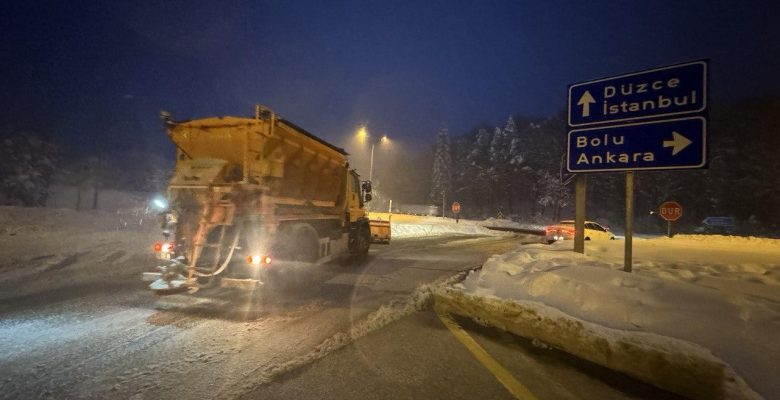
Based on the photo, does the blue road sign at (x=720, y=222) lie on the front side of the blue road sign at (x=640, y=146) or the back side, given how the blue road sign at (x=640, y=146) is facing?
on the back side

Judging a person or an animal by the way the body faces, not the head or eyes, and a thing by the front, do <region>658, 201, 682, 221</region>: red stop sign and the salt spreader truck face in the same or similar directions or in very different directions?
very different directions

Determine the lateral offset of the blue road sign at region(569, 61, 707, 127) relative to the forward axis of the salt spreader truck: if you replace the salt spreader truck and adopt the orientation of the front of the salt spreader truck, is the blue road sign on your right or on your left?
on your right

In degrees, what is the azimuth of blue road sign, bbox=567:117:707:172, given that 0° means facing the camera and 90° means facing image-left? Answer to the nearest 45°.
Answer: approximately 45°

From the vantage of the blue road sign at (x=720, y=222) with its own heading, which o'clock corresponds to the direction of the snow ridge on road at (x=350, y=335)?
The snow ridge on road is roughly at 12 o'clock from the blue road sign.

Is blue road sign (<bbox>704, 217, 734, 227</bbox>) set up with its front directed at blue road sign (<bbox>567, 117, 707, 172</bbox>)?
yes

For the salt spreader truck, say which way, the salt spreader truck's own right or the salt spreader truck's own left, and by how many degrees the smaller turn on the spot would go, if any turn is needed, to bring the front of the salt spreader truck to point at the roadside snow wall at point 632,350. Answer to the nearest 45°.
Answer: approximately 90° to the salt spreader truck's own right

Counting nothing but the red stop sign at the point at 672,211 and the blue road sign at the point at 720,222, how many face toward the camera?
2

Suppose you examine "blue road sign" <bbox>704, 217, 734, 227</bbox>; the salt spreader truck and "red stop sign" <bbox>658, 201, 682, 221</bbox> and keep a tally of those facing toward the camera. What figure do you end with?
2

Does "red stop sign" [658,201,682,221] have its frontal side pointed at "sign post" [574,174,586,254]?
yes
